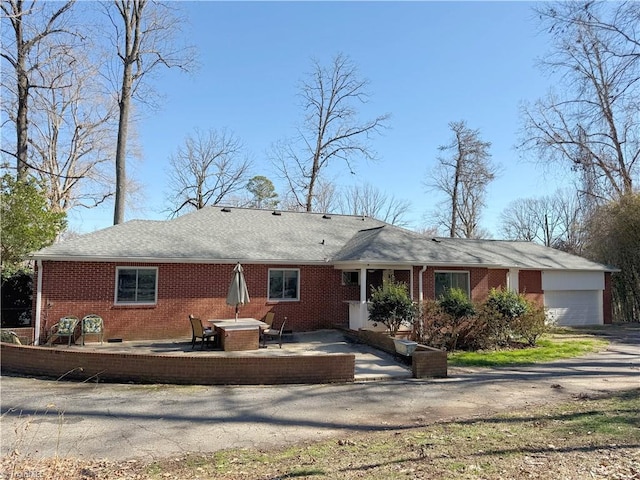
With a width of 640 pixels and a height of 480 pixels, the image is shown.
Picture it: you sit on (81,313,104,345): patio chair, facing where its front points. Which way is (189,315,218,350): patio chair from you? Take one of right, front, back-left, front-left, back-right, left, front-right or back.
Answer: front-left

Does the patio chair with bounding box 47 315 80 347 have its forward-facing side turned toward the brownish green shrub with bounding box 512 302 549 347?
no

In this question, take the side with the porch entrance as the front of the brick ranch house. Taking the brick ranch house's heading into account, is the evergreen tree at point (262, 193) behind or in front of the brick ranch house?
behind

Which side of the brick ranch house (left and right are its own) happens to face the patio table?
front

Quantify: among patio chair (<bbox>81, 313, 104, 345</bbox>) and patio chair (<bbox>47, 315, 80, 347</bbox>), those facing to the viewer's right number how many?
0

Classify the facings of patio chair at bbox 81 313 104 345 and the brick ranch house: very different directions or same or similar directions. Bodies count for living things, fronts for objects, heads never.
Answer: same or similar directions

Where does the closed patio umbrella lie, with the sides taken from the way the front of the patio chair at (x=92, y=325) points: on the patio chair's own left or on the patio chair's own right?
on the patio chair's own left

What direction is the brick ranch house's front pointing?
toward the camera

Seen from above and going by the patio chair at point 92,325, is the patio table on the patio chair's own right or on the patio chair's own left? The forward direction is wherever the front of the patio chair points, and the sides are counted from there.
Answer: on the patio chair's own left

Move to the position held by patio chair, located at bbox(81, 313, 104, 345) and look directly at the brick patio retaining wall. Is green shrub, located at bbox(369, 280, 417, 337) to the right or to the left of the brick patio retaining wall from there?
left

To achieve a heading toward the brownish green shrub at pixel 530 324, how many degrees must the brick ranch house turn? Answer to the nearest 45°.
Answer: approximately 90° to its left

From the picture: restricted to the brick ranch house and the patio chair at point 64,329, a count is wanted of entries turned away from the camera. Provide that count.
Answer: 0

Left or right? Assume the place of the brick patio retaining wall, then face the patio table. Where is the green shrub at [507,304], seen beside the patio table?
right

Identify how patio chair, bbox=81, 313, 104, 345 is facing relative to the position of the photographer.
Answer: facing the viewer

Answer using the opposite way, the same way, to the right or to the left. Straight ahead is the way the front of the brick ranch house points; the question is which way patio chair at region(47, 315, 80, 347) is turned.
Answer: the same way
